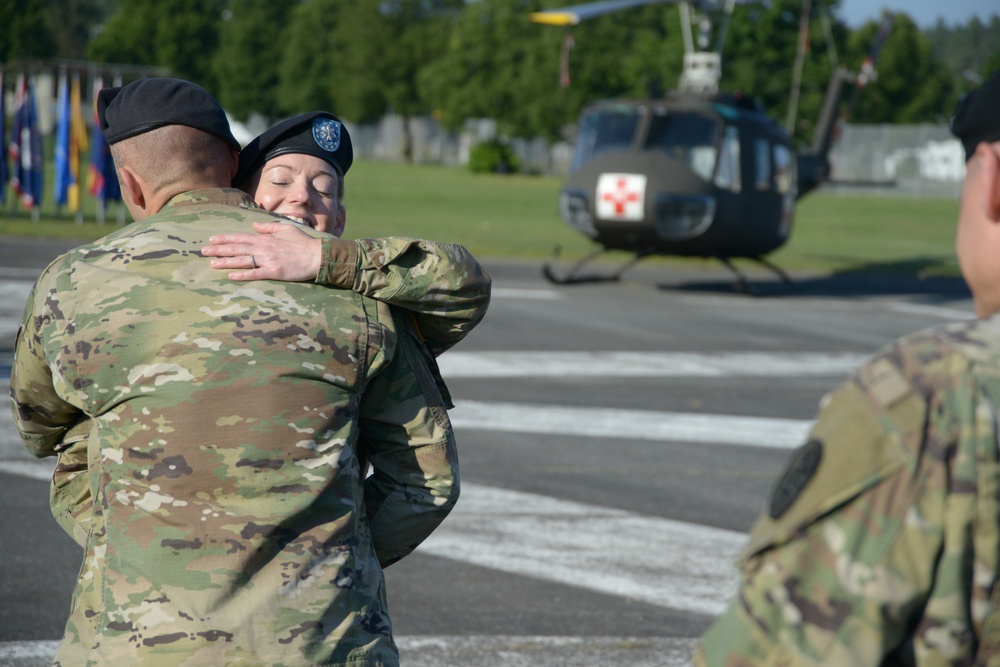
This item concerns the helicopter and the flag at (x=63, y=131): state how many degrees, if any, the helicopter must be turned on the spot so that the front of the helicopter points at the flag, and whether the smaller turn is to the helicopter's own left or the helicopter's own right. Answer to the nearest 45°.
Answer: approximately 45° to the helicopter's own right

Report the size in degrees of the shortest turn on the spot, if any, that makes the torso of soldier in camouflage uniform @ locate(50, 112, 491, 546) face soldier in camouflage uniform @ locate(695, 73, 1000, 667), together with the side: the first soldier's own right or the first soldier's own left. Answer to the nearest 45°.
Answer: approximately 45° to the first soldier's own left

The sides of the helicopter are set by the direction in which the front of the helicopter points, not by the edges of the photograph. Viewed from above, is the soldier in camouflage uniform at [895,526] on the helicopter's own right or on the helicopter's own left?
on the helicopter's own left

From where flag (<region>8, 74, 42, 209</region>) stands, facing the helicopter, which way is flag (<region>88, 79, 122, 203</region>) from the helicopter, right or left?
left

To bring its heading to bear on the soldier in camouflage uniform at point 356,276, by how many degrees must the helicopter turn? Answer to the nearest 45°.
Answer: approximately 45° to its left

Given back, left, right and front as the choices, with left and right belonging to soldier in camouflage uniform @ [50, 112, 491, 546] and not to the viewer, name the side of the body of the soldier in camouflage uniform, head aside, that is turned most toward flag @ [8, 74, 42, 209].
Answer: back

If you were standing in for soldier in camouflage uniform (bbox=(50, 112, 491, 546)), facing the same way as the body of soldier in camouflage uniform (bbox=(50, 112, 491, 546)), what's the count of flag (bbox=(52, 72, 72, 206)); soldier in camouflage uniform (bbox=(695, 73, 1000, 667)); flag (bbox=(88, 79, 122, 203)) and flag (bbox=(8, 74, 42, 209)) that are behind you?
3

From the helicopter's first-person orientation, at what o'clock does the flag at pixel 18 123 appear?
The flag is roughly at 4 o'clock from the helicopter.

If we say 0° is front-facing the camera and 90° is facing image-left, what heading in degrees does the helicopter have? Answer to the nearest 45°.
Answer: approximately 45°
